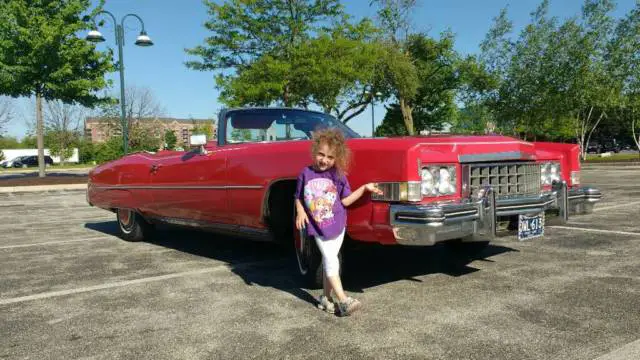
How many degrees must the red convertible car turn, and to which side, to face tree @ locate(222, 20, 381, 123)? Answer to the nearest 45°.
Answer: approximately 135° to its left

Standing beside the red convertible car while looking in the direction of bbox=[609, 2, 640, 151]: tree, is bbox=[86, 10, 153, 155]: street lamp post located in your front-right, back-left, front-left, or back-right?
front-left

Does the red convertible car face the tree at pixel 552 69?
no

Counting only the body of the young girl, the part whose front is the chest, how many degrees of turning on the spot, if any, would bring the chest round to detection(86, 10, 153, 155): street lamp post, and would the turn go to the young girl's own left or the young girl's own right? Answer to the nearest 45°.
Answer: approximately 135° to the young girl's own right

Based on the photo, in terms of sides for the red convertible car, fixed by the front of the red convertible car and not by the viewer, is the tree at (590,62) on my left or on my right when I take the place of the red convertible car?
on my left

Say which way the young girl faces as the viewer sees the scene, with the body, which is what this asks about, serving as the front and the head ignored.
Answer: toward the camera

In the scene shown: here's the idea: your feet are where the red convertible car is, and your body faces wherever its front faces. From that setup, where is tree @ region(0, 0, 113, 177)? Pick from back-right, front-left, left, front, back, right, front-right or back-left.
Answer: back

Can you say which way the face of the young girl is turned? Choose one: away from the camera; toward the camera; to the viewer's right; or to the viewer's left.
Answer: toward the camera

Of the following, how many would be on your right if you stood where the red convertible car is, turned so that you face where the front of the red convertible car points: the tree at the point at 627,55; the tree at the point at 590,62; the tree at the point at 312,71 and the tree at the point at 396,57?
0

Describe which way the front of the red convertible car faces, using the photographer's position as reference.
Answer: facing the viewer and to the right of the viewer

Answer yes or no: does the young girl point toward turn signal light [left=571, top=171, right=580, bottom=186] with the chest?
no

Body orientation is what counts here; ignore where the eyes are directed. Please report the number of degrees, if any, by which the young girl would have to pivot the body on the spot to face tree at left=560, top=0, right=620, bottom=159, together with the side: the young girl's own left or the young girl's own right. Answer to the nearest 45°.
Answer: approximately 135° to the young girl's own left

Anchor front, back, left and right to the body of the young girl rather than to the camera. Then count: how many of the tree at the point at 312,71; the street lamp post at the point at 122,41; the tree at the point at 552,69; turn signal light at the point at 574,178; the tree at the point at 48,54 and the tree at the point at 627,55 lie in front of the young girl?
0

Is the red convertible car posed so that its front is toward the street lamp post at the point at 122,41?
no

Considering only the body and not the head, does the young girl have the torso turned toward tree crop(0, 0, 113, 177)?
no
